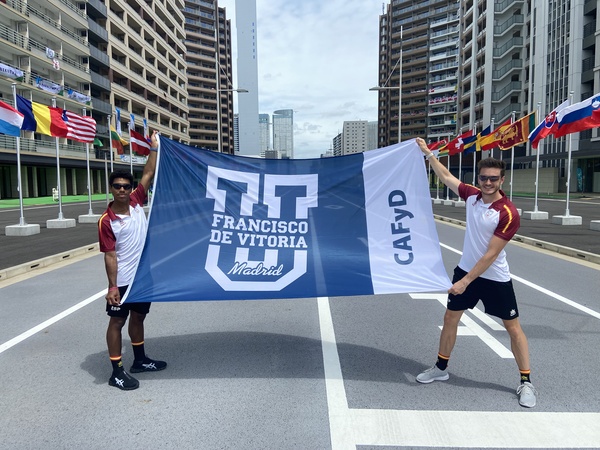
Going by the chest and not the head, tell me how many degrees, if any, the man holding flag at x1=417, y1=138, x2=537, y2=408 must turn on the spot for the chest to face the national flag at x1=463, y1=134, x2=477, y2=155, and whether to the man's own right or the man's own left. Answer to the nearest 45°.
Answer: approximately 135° to the man's own right

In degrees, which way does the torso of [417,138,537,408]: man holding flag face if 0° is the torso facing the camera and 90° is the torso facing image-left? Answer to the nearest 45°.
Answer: approximately 45°

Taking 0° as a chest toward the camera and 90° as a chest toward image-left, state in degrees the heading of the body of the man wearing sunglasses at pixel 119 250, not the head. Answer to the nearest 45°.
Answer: approximately 315°

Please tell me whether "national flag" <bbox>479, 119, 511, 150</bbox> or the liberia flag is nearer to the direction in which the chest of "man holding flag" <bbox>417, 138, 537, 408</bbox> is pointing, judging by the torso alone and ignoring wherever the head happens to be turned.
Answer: the liberia flag

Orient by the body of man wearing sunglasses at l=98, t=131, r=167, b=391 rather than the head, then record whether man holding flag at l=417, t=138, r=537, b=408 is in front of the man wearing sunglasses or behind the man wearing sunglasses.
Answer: in front

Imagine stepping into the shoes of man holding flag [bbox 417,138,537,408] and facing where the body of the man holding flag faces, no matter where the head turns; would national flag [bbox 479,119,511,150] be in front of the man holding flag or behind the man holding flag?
behind

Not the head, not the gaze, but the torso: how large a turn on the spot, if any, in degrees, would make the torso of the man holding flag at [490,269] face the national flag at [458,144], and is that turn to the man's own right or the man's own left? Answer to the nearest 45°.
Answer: approximately 135° to the man's own right

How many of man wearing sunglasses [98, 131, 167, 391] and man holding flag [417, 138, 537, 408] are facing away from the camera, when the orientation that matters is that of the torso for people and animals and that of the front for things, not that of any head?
0

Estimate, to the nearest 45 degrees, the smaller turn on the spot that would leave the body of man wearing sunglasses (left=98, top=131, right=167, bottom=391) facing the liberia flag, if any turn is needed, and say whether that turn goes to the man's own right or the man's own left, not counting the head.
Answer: approximately 135° to the man's own left

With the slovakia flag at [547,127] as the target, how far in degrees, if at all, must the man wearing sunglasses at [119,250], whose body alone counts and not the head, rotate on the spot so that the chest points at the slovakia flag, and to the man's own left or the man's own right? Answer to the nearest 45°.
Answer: approximately 90° to the man's own left

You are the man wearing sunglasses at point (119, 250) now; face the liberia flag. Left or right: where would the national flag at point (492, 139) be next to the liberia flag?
right

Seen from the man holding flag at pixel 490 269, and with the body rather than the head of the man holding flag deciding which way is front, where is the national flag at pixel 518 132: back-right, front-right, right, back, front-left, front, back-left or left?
back-right

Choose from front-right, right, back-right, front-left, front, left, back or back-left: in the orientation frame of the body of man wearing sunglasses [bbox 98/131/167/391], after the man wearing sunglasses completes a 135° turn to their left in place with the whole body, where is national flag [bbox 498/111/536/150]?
front-right
